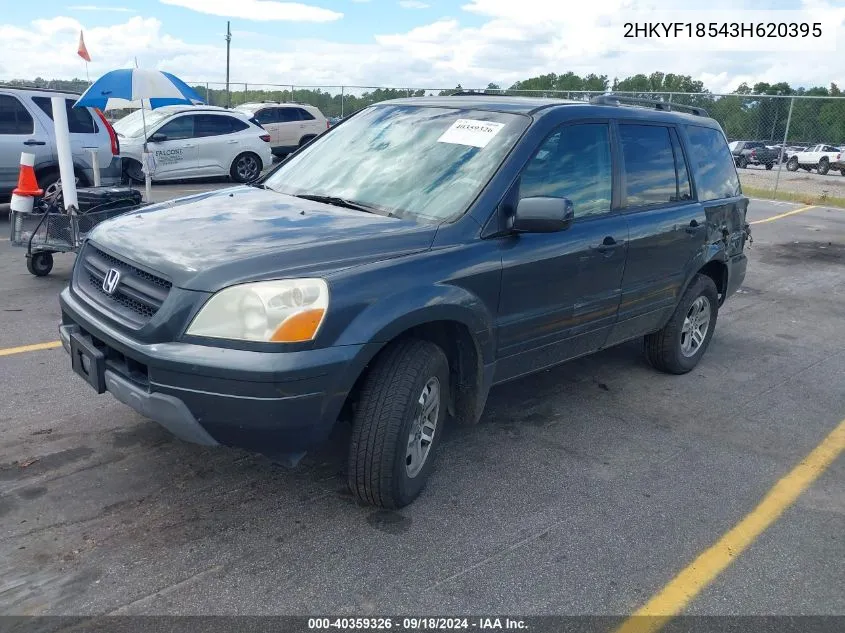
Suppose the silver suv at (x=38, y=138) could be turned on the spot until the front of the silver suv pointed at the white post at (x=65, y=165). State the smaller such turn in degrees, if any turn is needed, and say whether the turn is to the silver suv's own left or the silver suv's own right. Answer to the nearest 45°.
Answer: approximately 90° to the silver suv's own left

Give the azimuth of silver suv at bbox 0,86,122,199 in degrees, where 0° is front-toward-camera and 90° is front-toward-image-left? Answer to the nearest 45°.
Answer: approximately 90°

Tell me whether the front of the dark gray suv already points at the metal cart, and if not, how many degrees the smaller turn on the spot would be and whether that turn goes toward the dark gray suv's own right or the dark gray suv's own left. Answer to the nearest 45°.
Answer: approximately 90° to the dark gray suv's own right

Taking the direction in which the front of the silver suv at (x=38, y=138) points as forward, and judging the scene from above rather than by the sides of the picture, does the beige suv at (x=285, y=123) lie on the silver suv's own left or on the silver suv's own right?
on the silver suv's own right

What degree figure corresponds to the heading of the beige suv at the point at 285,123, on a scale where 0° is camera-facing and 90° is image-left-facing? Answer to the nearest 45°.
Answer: approximately 45°

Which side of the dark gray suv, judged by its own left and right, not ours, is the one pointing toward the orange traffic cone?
right

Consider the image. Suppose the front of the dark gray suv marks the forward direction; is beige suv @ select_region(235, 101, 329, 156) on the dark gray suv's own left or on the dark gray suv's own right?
on the dark gray suv's own right

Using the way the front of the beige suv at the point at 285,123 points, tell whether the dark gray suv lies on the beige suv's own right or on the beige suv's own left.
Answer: on the beige suv's own left
